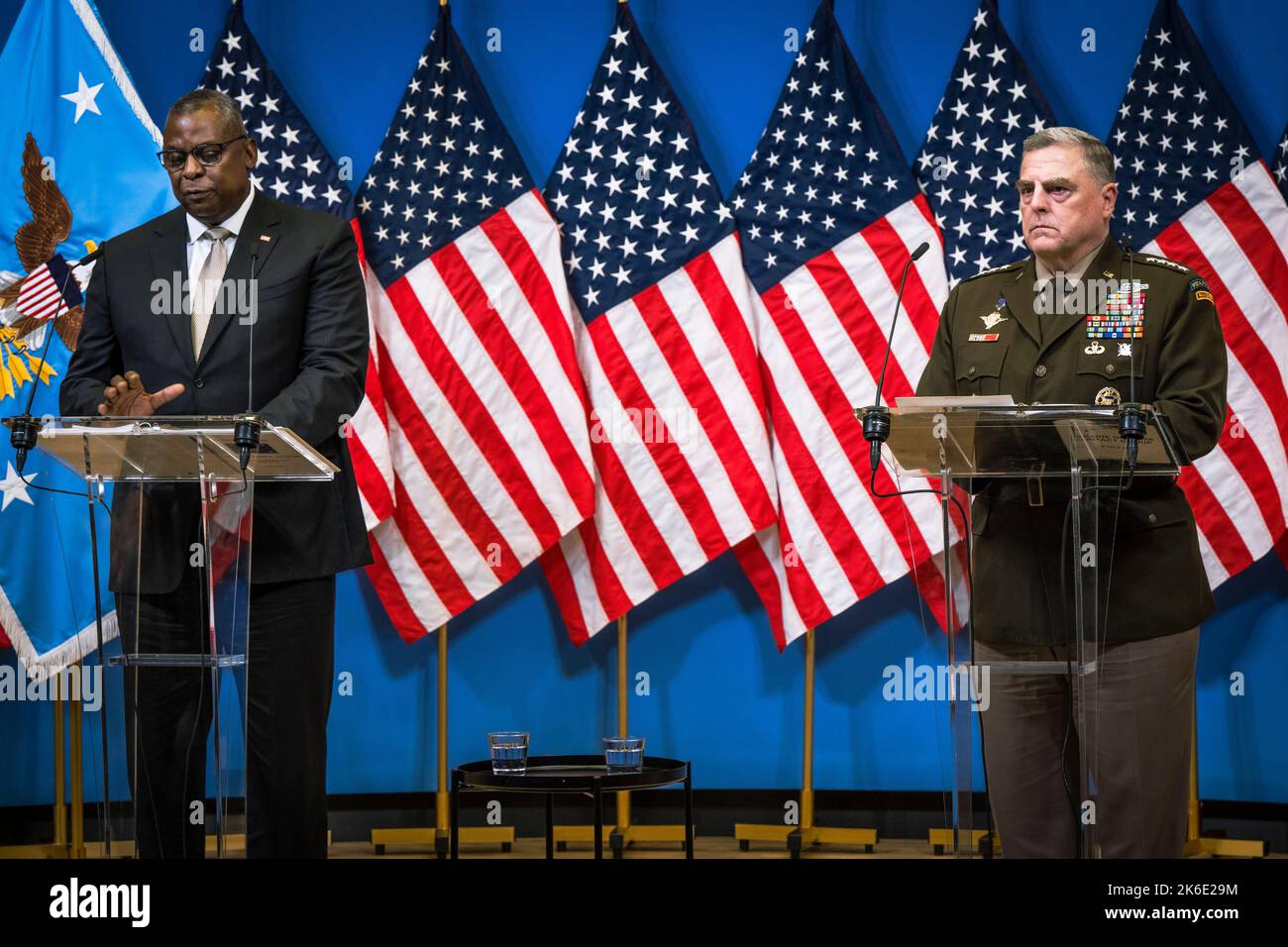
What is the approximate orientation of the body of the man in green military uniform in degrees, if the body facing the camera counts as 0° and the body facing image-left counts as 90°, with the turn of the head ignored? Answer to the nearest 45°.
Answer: approximately 45°

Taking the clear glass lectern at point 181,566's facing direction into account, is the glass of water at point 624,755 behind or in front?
behind

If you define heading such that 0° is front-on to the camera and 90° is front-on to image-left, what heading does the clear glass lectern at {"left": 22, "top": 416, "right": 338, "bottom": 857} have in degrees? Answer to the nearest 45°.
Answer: approximately 45°

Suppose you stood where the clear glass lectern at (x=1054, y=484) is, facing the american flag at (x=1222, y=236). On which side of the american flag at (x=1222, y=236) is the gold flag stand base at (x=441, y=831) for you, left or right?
left

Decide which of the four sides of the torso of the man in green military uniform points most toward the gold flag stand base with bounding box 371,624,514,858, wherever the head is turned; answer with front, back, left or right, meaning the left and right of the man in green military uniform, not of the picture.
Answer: right

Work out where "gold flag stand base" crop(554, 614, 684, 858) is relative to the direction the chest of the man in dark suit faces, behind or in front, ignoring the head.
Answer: behind
